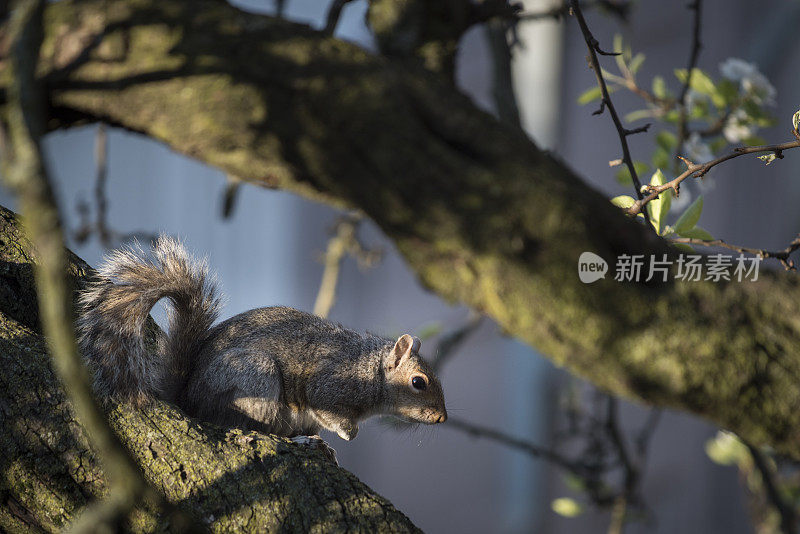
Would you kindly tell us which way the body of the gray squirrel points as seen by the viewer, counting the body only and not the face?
to the viewer's right

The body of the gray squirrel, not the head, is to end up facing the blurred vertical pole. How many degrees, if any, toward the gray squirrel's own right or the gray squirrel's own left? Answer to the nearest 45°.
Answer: approximately 45° to the gray squirrel's own left
